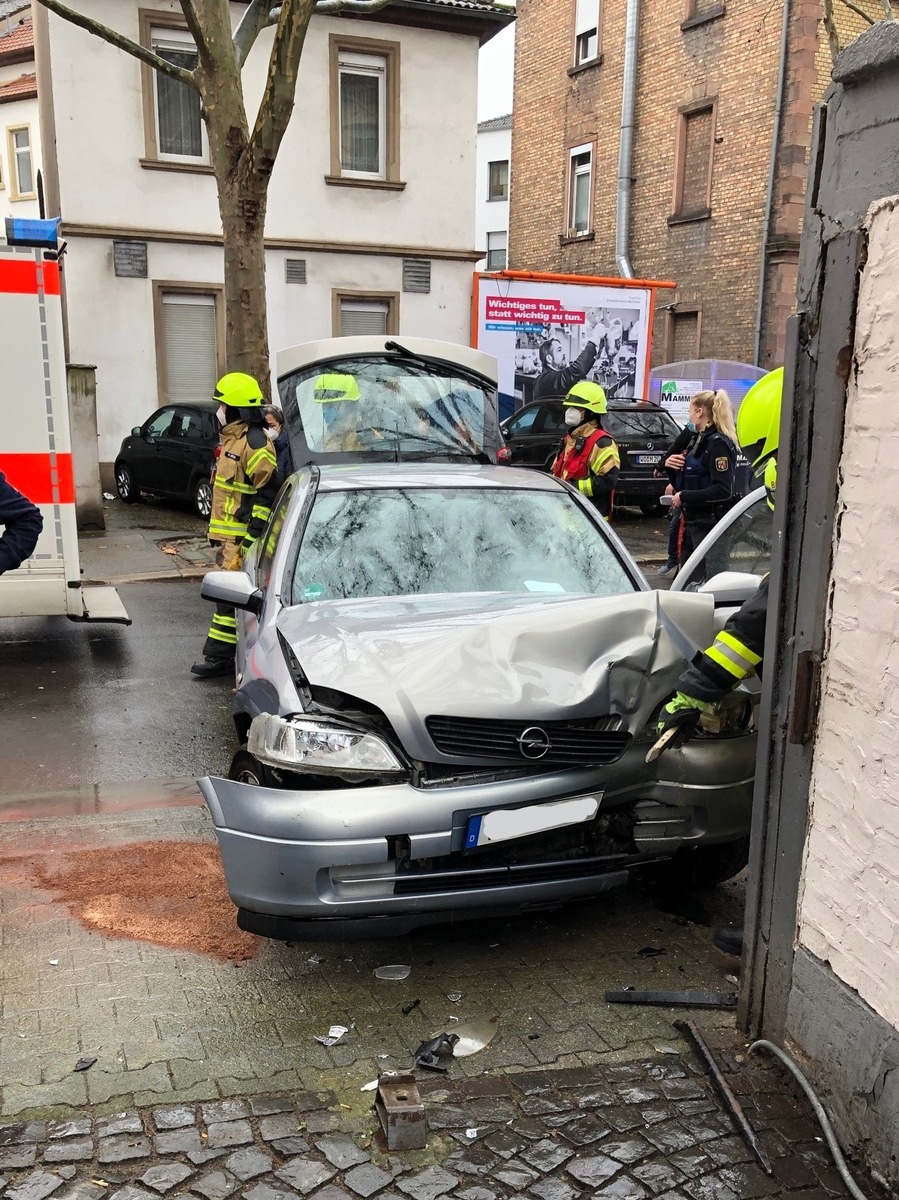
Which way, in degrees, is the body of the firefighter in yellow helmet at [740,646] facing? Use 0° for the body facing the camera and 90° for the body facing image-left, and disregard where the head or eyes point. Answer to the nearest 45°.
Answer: approximately 90°

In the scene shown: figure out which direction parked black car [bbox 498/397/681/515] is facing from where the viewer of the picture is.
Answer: facing away from the viewer and to the left of the viewer

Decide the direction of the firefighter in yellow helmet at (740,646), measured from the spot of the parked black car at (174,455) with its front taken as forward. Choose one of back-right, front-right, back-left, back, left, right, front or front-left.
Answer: back-left

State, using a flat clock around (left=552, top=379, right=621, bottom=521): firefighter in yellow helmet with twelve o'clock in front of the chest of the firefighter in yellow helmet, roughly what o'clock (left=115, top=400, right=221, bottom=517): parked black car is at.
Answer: The parked black car is roughly at 3 o'clock from the firefighter in yellow helmet.

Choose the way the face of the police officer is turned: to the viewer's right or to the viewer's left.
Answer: to the viewer's left
